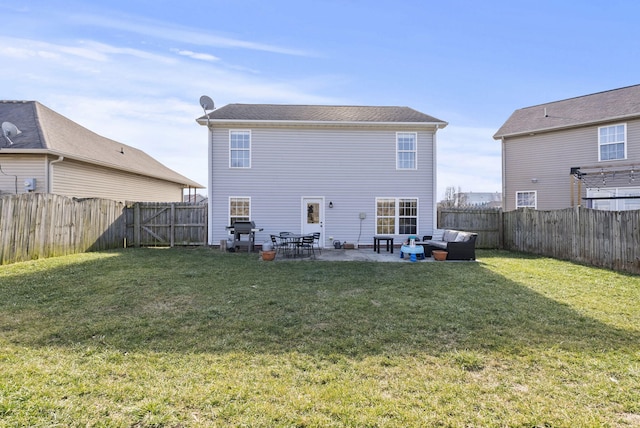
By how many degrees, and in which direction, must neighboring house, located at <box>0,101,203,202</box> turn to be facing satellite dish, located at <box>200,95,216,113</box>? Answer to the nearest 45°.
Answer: approximately 135° to its right

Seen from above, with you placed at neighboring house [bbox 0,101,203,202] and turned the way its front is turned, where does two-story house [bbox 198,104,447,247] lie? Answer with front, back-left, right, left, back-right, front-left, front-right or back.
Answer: back-right

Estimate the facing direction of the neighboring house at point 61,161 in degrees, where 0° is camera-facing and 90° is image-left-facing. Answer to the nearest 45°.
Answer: approximately 180°

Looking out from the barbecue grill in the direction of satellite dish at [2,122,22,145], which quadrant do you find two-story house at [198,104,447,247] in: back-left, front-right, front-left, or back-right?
back-right

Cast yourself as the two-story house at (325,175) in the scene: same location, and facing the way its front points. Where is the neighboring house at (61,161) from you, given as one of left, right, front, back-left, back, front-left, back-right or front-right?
left

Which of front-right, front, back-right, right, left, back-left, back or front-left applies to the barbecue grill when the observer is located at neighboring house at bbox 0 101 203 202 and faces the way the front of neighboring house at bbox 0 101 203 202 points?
back-right

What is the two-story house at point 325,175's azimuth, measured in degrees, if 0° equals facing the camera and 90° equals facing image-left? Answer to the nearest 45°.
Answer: approximately 180°

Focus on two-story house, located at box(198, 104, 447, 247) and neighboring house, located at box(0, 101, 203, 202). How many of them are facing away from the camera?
2
